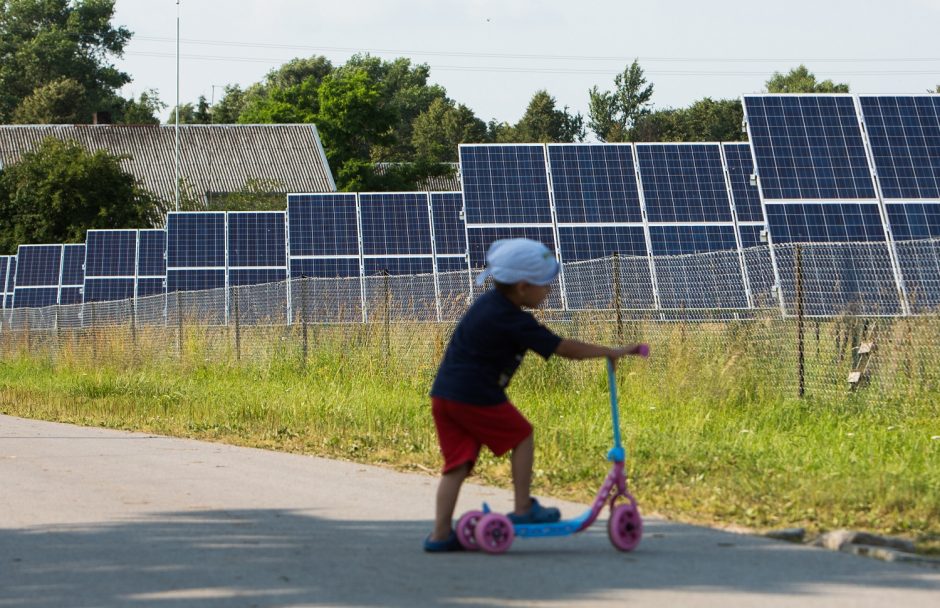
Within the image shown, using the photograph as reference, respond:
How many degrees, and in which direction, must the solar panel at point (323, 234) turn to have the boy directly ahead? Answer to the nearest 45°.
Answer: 0° — it already faces them

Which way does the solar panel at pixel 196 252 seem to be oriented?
toward the camera

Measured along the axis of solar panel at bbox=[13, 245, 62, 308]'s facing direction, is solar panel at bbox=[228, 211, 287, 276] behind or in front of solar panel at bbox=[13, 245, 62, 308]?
in front

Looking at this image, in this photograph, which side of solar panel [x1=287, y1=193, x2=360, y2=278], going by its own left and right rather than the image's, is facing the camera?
front

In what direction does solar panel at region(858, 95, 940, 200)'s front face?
toward the camera

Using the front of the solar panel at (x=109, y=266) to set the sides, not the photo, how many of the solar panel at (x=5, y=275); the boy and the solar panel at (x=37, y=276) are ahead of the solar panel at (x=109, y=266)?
1

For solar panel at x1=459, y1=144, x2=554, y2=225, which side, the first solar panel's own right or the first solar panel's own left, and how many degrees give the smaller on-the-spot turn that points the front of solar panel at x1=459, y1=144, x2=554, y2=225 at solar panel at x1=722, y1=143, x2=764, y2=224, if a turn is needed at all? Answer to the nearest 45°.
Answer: approximately 90° to the first solar panel's own left

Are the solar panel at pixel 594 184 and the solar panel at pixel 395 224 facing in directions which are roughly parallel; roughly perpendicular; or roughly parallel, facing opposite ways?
roughly parallel

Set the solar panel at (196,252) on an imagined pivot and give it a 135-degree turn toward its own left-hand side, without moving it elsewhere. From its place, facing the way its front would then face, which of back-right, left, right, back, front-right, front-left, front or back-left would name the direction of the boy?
back-right

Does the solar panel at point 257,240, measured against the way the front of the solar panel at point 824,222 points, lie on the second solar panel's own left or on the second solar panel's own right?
on the second solar panel's own right

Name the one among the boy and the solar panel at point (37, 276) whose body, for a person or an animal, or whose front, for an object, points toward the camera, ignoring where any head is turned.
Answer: the solar panel
